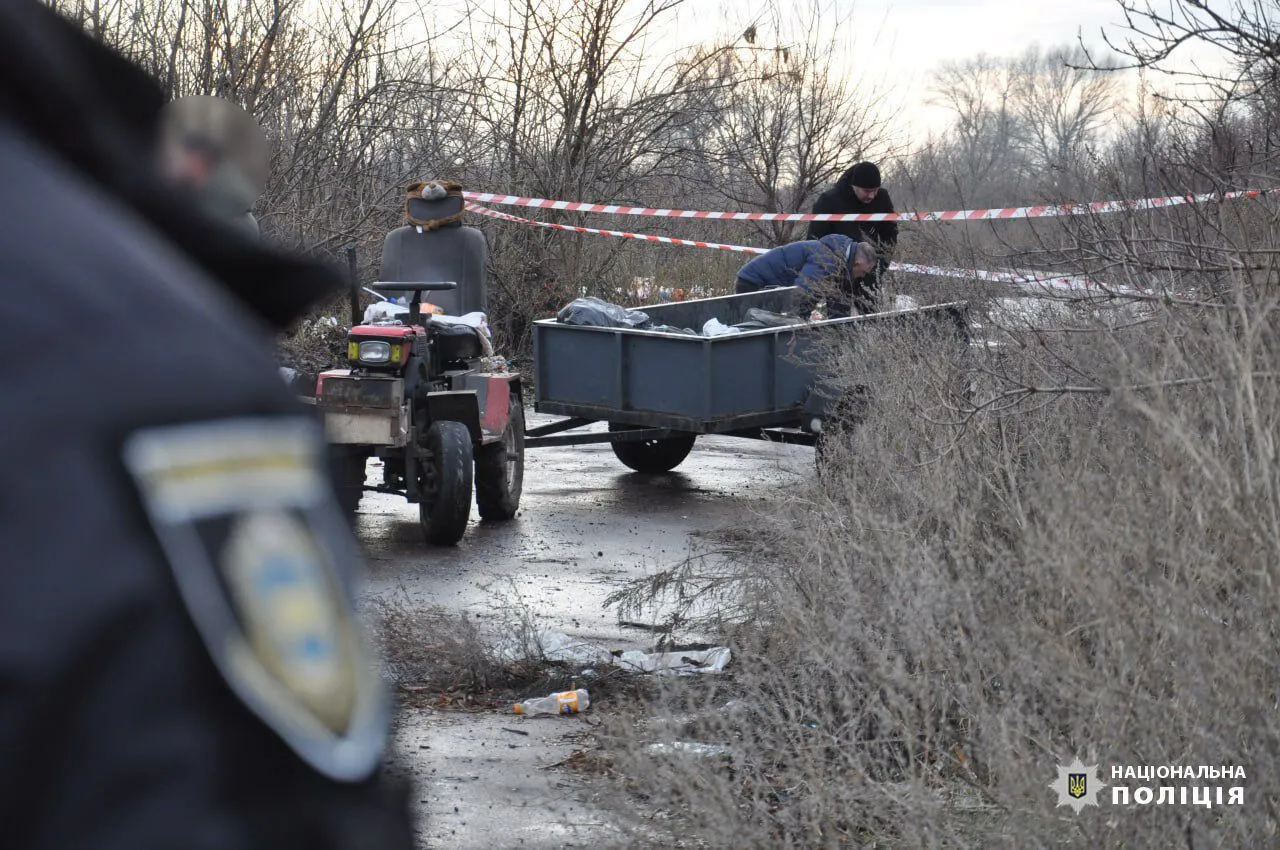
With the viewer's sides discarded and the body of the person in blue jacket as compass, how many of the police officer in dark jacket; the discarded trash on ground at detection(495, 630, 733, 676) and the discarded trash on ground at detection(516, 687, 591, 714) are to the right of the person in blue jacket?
3

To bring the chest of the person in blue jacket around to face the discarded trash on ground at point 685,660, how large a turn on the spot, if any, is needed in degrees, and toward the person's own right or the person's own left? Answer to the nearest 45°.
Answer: approximately 90° to the person's own right

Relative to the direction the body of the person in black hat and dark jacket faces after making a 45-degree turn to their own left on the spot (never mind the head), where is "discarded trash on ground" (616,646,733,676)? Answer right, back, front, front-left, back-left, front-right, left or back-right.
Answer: right

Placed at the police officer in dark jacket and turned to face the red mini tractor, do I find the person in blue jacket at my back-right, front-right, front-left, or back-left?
front-right

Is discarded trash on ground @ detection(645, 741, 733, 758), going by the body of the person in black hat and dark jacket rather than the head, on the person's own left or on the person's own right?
on the person's own right

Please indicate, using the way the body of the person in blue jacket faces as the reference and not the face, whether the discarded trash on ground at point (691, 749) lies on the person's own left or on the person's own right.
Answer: on the person's own right

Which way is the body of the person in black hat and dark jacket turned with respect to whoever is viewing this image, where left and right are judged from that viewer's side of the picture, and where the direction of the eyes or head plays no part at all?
facing the viewer and to the right of the viewer

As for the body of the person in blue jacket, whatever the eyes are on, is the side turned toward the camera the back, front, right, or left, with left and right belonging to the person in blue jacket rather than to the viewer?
right

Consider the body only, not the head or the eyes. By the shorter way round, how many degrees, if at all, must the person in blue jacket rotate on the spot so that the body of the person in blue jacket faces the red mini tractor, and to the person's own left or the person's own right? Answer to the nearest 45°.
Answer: approximately 135° to the person's own right
